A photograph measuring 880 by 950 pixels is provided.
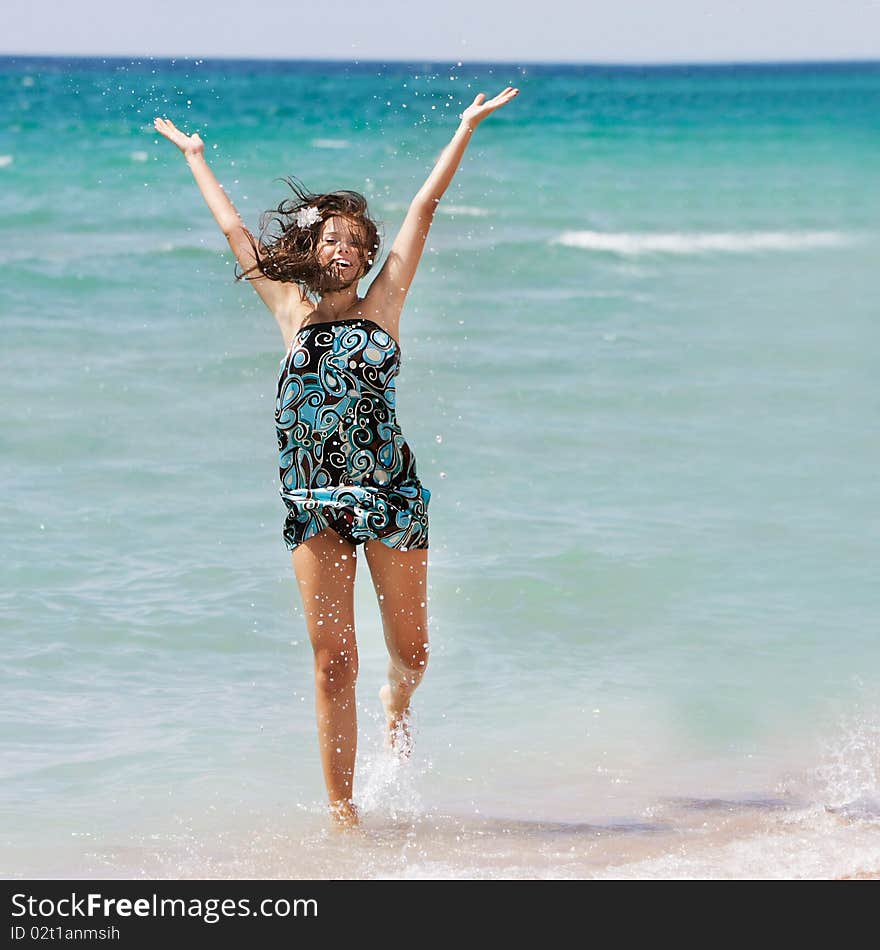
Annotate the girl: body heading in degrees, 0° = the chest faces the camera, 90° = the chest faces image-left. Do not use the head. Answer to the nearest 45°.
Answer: approximately 0°
